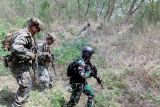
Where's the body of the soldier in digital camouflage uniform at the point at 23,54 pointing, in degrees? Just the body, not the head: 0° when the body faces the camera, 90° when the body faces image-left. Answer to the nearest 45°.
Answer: approximately 270°

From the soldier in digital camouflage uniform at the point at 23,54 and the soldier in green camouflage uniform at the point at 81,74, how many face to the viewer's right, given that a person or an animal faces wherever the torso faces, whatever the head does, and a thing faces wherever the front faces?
2

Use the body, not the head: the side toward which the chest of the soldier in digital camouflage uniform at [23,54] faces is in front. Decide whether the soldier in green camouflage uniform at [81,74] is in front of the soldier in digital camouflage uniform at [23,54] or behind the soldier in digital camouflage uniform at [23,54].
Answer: in front

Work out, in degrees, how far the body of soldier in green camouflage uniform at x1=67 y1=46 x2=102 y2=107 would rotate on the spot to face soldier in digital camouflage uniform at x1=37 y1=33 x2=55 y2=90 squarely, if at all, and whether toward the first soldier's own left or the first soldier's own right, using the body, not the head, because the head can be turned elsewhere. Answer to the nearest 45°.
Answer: approximately 135° to the first soldier's own left

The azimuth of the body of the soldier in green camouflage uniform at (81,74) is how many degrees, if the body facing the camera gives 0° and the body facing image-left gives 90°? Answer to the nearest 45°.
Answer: approximately 270°

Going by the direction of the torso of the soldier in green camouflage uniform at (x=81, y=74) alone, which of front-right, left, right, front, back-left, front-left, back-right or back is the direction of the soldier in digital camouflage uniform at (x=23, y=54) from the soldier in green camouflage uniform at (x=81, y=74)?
back

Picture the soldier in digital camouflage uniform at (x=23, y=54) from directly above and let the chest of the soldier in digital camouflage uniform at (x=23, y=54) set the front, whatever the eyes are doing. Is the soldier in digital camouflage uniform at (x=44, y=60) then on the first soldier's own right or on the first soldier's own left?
on the first soldier's own left
